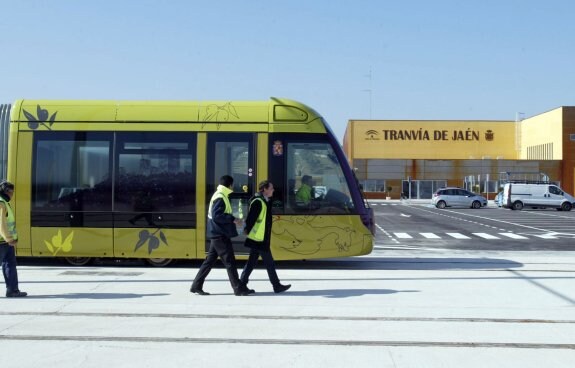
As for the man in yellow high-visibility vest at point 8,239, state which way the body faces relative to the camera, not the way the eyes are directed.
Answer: to the viewer's right
